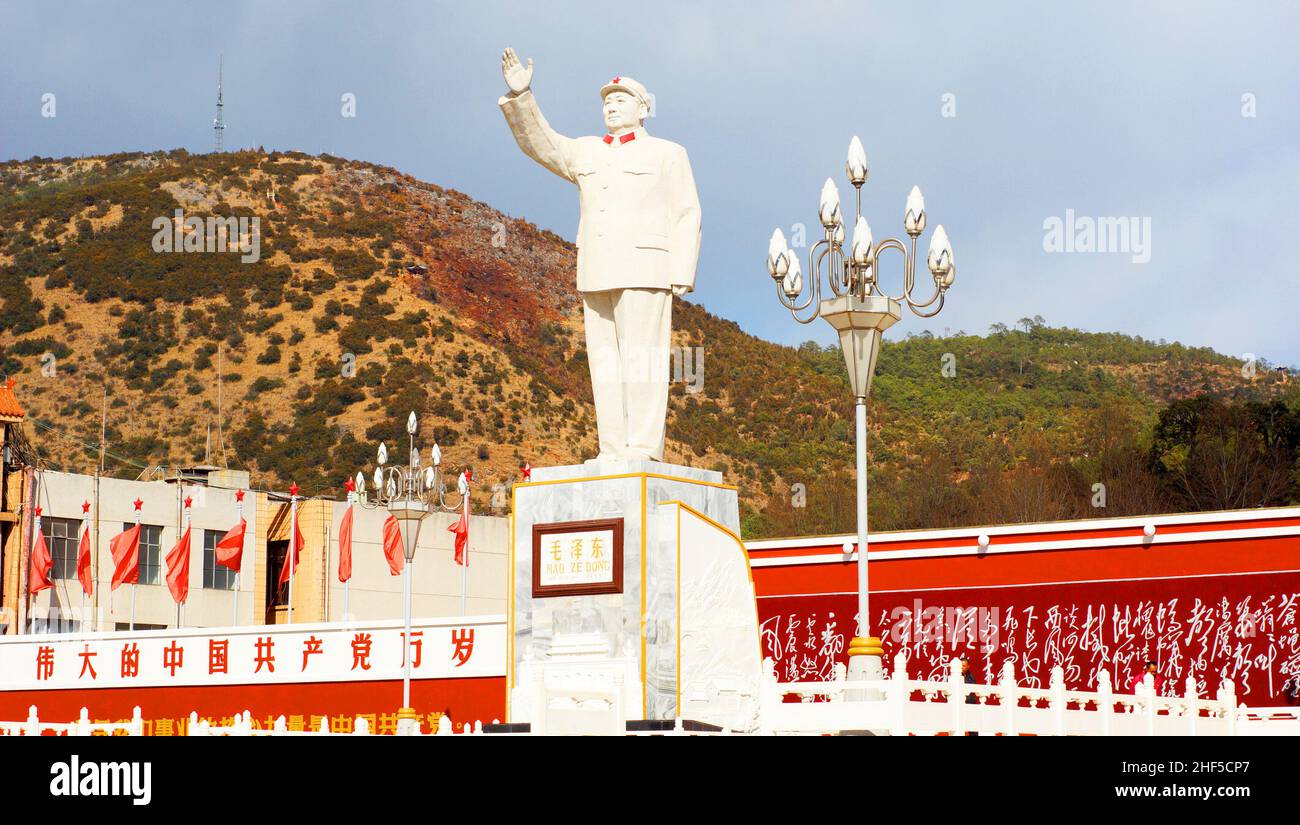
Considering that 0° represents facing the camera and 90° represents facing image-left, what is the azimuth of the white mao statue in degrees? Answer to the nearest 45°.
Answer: approximately 45°

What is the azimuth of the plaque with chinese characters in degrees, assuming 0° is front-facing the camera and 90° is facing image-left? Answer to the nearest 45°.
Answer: approximately 45°

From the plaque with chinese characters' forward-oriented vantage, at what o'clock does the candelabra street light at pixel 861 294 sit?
The candelabra street light is roughly at 8 o'clock from the plaque with chinese characters.

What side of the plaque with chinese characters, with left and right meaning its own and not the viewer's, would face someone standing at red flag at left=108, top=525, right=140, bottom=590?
right

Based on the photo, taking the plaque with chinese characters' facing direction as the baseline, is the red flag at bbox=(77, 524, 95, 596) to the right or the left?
on its right

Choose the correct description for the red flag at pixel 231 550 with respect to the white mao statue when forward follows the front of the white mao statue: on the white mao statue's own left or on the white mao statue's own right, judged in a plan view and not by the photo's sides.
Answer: on the white mao statue's own right

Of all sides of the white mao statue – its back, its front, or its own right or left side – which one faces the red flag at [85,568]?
right

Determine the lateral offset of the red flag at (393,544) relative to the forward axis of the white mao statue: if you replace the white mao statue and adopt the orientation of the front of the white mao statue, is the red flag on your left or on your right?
on your right

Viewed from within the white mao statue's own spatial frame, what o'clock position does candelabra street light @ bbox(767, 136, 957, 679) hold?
The candelabra street light is roughly at 8 o'clock from the white mao statue.

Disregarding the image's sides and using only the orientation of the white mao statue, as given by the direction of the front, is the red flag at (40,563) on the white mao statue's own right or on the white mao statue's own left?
on the white mao statue's own right
